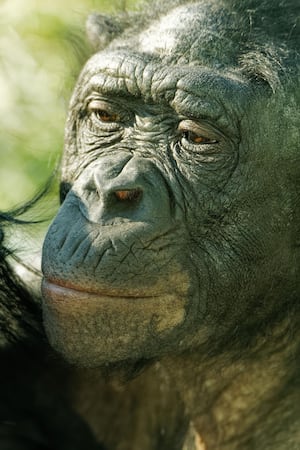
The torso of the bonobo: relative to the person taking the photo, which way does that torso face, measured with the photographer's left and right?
facing the viewer and to the left of the viewer
